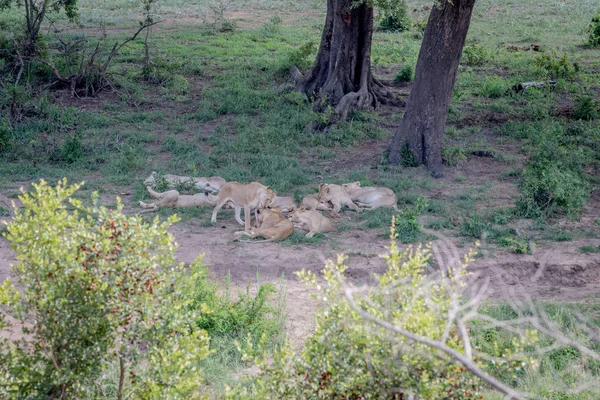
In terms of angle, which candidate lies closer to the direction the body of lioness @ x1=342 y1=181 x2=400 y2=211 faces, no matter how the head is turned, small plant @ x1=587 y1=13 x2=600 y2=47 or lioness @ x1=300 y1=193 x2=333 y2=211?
the lioness

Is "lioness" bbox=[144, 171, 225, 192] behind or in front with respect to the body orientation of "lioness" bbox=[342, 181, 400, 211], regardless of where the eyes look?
in front

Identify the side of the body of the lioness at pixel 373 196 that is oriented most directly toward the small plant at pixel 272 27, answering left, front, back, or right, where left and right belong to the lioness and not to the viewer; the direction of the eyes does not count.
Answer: right

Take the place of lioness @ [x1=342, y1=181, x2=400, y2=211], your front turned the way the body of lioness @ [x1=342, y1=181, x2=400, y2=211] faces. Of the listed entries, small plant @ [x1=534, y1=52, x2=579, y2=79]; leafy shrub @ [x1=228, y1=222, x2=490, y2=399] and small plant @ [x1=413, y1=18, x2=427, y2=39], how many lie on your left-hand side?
1

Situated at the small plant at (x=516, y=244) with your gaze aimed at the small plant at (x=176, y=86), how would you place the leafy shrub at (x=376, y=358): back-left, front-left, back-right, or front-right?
back-left

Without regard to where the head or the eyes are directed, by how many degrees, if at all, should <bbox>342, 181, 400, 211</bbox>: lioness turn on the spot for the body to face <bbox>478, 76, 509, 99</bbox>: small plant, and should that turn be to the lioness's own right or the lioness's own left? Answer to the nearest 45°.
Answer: approximately 90° to the lioness's own right

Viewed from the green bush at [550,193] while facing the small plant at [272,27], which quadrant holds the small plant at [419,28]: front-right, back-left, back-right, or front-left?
front-right

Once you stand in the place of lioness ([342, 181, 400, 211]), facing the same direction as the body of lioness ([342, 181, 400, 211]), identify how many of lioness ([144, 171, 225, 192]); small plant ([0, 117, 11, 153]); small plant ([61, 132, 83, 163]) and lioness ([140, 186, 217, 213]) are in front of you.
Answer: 4

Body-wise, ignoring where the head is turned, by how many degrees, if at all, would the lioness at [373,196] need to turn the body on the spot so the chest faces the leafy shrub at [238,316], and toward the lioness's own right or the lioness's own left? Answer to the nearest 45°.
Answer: approximately 90° to the lioness's own left

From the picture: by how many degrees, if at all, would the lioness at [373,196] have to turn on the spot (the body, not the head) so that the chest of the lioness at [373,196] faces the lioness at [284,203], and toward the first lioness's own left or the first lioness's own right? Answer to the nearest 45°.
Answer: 0° — it already faces it

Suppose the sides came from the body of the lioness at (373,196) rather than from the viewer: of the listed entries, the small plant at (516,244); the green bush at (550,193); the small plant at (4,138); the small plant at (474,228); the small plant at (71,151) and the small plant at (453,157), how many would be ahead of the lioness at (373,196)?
2

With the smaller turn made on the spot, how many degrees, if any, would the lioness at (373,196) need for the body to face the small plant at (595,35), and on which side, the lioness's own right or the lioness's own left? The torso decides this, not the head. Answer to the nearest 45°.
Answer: approximately 135° to the lioness's own right

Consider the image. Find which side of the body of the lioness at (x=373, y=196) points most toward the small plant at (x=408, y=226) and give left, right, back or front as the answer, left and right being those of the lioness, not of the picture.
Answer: left

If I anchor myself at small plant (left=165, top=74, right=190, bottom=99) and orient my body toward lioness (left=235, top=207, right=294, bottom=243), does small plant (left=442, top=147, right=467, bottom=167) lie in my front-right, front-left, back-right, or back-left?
front-left

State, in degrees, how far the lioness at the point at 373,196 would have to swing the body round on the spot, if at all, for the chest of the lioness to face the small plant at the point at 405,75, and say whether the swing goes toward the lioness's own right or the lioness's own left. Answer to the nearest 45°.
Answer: approximately 90° to the lioness's own right

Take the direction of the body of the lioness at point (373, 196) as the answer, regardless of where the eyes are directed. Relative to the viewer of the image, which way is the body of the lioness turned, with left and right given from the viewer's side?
facing to the left of the viewer

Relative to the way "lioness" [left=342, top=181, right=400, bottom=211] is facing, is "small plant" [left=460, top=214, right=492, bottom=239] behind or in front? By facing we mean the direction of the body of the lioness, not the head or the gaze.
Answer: behind

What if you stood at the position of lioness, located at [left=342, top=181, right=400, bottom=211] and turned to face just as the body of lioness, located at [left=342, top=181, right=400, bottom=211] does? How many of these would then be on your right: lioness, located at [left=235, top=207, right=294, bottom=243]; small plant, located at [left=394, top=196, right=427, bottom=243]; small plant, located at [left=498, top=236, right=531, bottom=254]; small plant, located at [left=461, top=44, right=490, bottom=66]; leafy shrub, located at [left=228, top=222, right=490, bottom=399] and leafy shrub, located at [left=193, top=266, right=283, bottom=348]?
1

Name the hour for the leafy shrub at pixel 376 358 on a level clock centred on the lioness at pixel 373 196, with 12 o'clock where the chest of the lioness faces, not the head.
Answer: The leafy shrub is roughly at 9 o'clock from the lioness.
